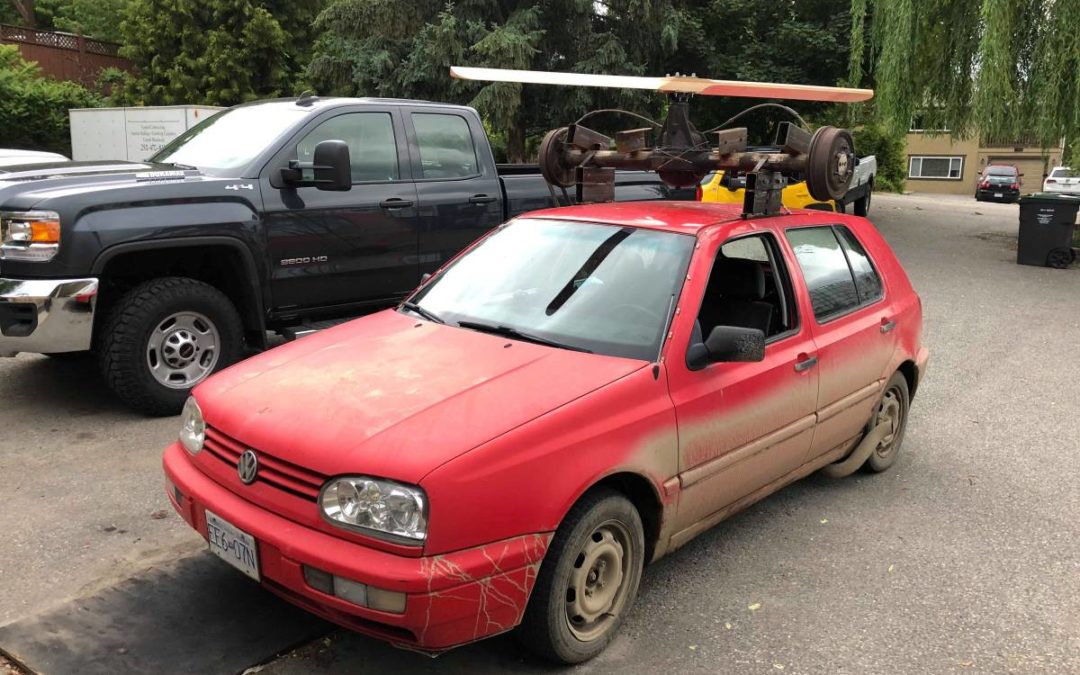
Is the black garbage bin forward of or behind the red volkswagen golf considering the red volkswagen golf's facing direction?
behind

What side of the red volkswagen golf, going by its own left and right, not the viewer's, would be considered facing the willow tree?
back

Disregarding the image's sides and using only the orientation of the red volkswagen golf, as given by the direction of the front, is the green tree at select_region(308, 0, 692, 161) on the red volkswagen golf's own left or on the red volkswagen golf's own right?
on the red volkswagen golf's own right

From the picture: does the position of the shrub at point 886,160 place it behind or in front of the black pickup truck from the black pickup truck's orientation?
behind

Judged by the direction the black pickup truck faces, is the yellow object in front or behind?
behind

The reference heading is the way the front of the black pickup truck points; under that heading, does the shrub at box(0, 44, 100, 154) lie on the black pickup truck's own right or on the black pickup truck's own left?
on the black pickup truck's own right

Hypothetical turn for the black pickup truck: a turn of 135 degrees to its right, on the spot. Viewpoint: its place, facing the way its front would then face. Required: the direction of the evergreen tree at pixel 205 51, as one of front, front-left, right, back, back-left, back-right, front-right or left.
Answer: front

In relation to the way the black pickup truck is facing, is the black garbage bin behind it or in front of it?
behind

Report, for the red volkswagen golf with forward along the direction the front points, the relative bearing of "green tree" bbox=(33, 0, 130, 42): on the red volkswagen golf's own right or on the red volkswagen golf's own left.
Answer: on the red volkswagen golf's own right

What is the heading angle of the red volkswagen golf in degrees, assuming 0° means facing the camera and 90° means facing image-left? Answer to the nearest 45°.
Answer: approximately 45°
